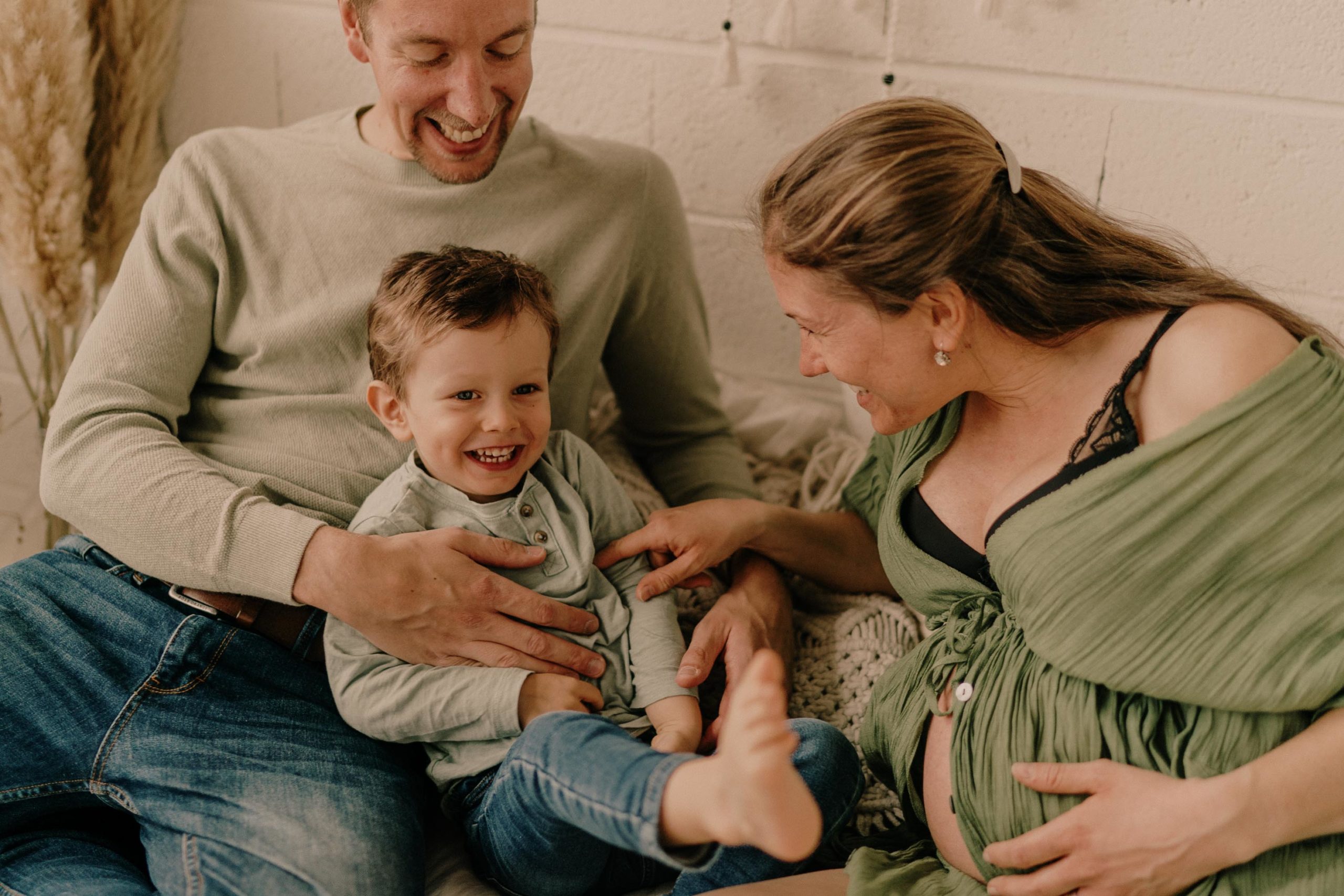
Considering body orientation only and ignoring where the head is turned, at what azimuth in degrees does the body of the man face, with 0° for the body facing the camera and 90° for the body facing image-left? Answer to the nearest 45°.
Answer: approximately 0°

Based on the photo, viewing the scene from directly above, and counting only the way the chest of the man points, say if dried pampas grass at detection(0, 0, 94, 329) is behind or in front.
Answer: behind

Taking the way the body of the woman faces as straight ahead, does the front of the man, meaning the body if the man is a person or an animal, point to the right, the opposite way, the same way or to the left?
to the left

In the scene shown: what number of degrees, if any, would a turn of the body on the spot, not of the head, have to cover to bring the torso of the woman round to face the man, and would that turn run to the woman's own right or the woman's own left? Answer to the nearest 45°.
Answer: approximately 45° to the woman's own right

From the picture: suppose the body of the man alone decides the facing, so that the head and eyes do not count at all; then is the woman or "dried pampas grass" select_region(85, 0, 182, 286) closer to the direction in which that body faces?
the woman

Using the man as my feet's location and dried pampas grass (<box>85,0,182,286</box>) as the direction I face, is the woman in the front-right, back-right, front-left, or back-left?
back-right

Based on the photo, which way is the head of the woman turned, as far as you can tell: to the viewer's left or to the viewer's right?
to the viewer's left

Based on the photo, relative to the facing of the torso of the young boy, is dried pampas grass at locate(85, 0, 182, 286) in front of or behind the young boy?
behind

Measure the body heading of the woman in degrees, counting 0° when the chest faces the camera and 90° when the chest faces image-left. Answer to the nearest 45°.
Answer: approximately 45°
